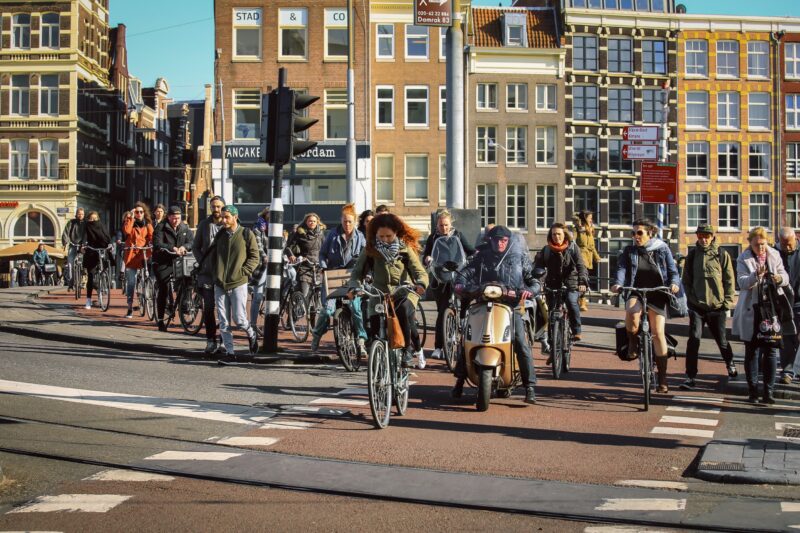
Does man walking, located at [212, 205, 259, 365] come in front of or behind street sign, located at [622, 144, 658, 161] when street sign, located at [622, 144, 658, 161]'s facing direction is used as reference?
in front

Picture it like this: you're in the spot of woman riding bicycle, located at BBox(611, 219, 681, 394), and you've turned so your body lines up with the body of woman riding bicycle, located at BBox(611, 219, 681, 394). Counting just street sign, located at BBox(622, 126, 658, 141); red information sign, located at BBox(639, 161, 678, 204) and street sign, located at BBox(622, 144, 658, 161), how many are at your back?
3

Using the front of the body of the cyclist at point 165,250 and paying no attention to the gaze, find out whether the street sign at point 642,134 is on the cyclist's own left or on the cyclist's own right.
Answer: on the cyclist's own left

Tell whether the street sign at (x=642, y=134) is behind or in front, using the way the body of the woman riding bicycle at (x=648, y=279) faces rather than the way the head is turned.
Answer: behind

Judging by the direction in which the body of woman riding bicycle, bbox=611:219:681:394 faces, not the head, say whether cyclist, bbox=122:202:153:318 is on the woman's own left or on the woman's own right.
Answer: on the woman's own right

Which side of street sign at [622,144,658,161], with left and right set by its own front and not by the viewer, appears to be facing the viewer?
front

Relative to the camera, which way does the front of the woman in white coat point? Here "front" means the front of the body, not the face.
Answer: toward the camera

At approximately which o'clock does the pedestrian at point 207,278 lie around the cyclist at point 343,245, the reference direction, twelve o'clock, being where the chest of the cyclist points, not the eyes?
The pedestrian is roughly at 2 o'clock from the cyclist.

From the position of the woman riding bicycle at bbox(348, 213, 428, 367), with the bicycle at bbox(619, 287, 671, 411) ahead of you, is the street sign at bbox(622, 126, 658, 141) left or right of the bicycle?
left
